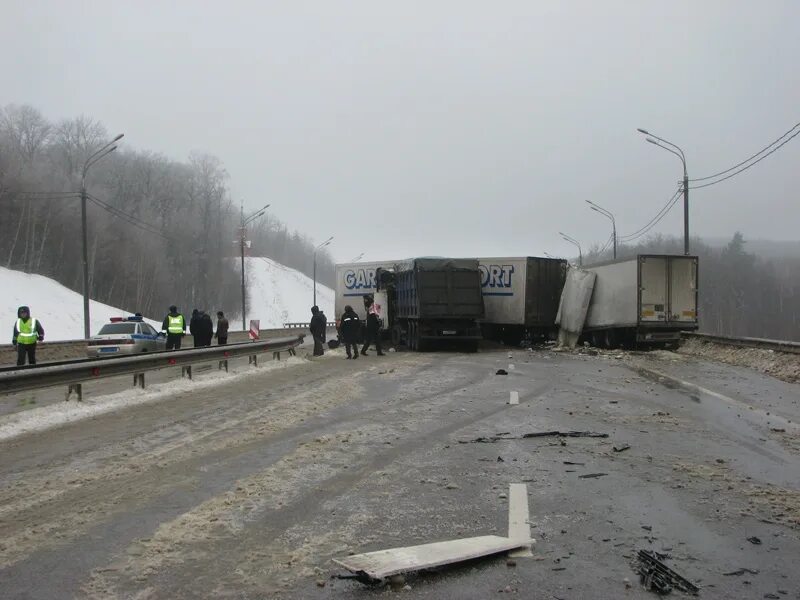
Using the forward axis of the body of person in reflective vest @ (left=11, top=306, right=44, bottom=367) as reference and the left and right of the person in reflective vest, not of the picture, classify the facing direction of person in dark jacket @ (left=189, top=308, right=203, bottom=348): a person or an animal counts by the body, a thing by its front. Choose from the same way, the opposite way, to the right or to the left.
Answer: the opposite way

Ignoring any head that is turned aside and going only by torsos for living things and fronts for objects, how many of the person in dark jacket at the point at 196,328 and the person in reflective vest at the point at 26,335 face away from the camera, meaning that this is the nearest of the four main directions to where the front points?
1

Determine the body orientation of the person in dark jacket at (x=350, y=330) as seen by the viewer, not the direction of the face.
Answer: away from the camera

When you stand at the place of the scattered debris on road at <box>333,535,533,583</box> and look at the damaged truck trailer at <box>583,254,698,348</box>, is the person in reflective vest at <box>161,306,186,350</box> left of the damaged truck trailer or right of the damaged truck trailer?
left

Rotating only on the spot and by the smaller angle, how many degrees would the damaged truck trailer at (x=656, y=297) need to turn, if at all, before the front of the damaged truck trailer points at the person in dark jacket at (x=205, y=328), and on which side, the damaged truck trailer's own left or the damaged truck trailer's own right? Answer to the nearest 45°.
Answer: approximately 90° to the damaged truck trailer's own left

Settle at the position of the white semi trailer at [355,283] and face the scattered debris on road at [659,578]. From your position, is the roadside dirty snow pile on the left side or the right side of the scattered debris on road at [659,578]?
left

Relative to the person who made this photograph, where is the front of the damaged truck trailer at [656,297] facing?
facing away from the viewer and to the left of the viewer

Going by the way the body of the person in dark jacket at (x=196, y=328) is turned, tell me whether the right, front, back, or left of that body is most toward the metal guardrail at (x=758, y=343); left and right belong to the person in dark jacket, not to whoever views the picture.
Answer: right

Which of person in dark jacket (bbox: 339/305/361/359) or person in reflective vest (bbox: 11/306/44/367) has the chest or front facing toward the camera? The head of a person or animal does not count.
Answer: the person in reflective vest

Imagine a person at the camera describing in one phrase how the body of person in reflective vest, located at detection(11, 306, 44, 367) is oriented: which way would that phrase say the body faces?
toward the camera

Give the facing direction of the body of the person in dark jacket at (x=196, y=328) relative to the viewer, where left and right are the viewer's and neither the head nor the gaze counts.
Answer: facing away from the viewer
